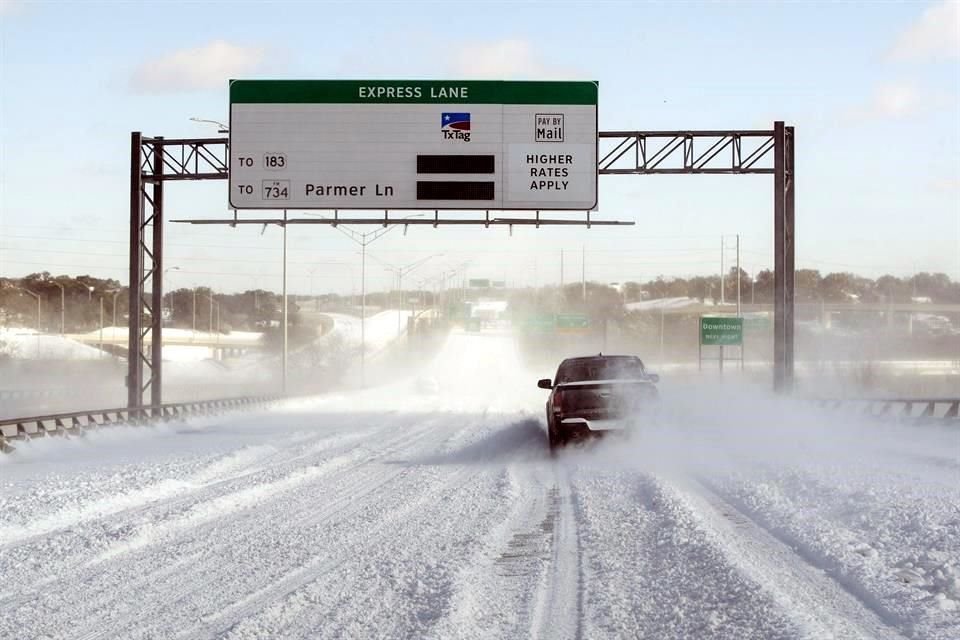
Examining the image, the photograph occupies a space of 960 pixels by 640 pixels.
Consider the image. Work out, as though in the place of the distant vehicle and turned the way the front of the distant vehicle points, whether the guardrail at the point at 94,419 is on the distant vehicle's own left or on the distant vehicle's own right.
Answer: on the distant vehicle's own left

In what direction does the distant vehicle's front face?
away from the camera
